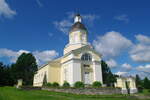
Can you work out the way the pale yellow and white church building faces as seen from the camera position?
facing the viewer and to the right of the viewer
